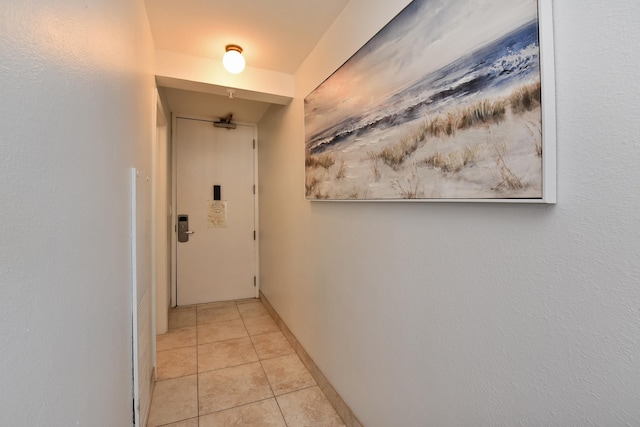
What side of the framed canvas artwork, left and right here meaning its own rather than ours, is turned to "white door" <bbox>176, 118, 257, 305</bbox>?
right

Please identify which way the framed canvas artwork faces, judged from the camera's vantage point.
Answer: facing the viewer and to the left of the viewer

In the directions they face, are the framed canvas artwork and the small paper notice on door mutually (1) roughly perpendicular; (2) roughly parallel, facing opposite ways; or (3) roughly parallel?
roughly perpendicular

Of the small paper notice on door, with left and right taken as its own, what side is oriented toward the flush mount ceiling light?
front

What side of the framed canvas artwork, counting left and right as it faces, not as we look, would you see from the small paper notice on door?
right

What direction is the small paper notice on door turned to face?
toward the camera

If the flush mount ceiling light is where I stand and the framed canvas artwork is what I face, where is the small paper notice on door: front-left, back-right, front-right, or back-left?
back-left

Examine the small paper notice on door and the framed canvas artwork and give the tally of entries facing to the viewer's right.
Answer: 0

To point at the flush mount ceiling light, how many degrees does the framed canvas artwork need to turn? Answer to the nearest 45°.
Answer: approximately 45° to its right
